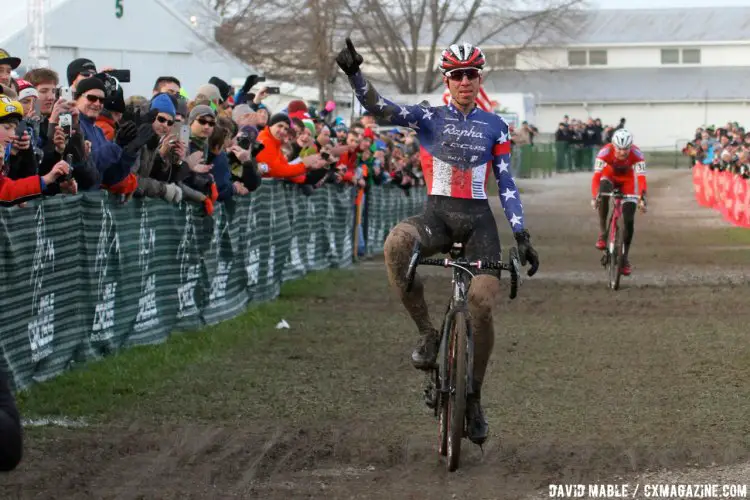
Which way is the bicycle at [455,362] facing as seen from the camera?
toward the camera

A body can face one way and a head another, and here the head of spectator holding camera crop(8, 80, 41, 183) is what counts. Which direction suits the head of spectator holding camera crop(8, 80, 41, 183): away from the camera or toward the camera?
toward the camera

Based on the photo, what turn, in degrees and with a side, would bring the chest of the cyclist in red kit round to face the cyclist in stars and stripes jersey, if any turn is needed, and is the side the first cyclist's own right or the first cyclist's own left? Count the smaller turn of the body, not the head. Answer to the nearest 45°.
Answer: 0° — they already face them

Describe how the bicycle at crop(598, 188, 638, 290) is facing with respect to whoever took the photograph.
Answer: facing the viewer

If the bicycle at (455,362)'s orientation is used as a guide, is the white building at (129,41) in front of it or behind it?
behind

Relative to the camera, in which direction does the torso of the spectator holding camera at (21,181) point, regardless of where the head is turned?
to the viewer's right

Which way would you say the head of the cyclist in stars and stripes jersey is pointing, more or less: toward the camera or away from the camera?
toward the camera

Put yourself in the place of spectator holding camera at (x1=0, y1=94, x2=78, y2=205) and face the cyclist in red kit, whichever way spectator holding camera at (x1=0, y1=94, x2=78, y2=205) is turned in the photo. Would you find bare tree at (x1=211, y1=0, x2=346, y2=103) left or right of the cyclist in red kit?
left

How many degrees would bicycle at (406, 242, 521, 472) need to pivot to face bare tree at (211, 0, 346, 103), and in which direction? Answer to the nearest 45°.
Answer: approximately 180°

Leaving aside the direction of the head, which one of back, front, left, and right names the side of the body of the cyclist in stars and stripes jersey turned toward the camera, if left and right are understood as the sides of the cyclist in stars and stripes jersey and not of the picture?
front
